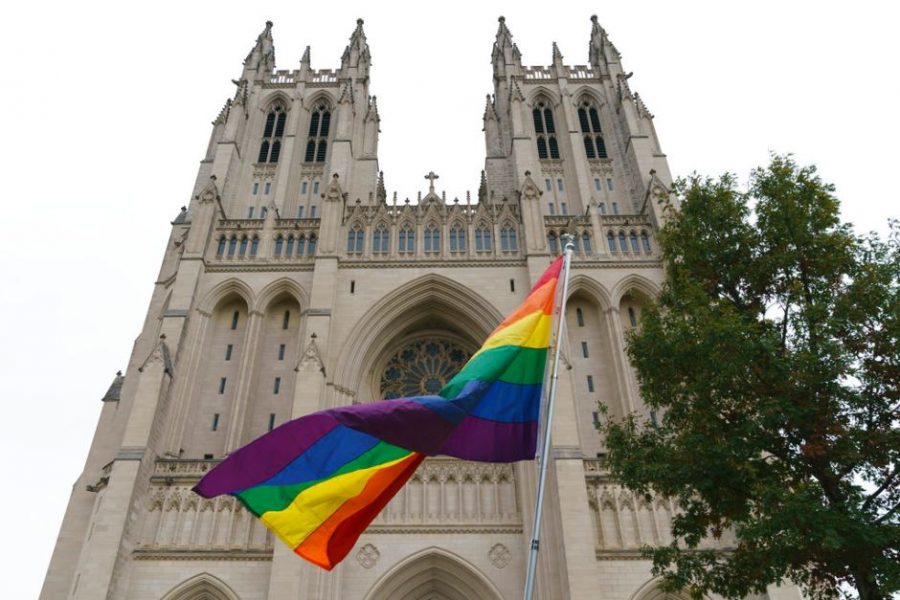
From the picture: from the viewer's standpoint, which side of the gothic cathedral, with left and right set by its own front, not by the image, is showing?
front

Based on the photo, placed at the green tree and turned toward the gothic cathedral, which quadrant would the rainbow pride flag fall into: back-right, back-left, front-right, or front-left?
back-left

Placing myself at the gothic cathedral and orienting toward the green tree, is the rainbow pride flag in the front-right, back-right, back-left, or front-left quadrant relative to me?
front-right

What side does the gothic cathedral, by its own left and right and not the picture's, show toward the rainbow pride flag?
front

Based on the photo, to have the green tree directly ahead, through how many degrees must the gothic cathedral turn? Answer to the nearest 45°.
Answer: approximately 45° to its left

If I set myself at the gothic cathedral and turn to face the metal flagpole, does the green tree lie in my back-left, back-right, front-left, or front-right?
front-left

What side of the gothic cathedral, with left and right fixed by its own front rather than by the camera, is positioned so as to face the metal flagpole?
front
